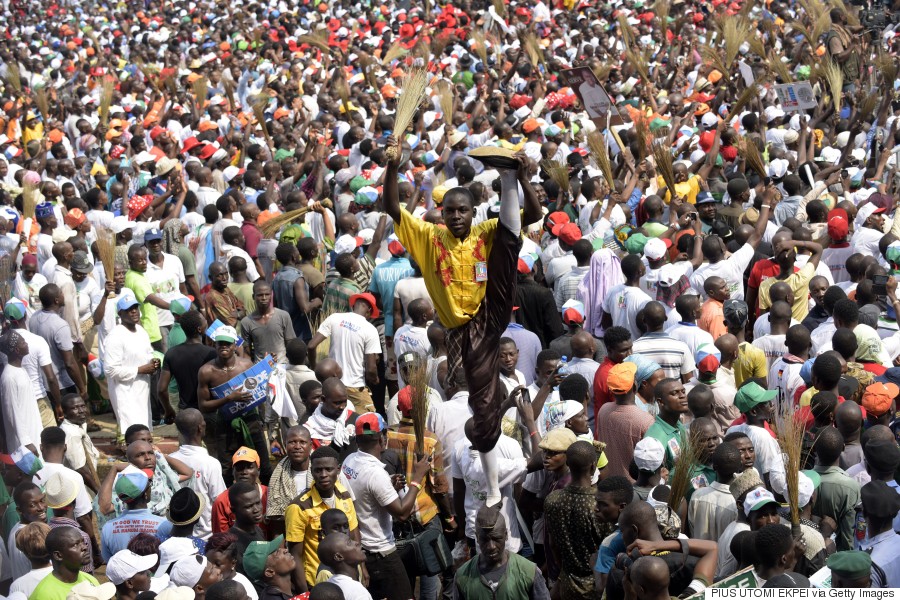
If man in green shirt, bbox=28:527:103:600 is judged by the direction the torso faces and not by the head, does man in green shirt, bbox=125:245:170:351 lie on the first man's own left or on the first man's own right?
on the first man's own left

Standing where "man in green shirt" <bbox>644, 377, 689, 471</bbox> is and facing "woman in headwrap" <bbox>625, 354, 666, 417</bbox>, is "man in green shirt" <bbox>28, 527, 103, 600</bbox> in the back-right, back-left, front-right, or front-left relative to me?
back-left

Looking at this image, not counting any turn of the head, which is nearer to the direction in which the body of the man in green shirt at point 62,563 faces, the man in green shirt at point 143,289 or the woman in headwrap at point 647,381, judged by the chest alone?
the woman in headwrap

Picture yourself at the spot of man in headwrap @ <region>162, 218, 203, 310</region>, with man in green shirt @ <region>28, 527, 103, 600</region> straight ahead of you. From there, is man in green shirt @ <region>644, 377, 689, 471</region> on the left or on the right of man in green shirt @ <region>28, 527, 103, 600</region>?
left

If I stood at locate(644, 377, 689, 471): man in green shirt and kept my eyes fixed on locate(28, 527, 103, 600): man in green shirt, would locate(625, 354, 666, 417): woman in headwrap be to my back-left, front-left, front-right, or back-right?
back-right

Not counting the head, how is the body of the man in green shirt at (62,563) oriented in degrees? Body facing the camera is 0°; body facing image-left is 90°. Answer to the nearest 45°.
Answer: approximately 315°

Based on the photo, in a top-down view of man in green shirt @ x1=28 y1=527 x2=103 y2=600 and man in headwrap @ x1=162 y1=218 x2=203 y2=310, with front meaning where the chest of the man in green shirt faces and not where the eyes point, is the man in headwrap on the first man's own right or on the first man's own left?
on the first man's own left

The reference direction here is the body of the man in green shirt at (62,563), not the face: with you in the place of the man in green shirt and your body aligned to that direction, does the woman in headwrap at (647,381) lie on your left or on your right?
on your left
